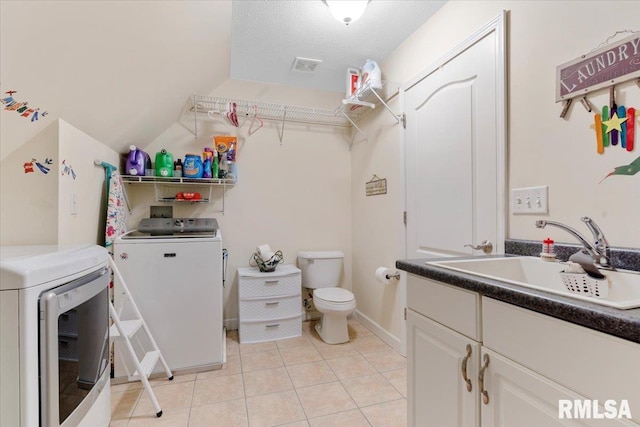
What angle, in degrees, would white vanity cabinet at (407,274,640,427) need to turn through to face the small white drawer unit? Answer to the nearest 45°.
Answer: approximately 90° to its right

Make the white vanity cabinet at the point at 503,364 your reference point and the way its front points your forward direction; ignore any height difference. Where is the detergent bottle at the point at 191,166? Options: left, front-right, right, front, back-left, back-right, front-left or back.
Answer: front-right

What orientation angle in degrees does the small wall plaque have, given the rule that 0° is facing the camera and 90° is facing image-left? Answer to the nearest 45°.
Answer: approximately 45°

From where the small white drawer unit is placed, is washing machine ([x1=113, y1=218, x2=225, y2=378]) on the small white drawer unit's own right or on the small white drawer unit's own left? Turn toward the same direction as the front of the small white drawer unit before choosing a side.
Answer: on the small white drawer unit's own right

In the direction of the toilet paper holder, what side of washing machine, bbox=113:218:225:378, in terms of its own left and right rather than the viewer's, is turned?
left

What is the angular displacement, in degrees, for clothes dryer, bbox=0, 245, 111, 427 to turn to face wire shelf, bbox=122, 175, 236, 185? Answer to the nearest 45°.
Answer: approximately 90° to its left

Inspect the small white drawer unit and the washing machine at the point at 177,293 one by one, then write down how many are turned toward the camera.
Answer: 2

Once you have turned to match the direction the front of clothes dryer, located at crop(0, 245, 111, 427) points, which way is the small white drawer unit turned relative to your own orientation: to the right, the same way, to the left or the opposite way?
to the right

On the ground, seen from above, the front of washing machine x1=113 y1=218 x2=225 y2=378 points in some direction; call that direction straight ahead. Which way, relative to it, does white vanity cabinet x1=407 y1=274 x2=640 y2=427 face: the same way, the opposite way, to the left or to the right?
to the right

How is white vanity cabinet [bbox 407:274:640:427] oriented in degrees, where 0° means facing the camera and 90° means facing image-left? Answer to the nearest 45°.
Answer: approximately 45°

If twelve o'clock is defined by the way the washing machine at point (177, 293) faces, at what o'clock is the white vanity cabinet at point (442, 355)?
The white vanity cabinet is roughly at 11 o'clock from the washing machine.

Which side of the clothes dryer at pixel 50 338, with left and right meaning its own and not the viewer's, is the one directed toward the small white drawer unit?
left

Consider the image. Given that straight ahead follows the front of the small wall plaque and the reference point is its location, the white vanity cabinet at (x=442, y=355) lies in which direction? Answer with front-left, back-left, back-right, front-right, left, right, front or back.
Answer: front-left

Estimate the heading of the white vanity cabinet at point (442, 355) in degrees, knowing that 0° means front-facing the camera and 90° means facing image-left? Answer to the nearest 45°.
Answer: approximately 45°
